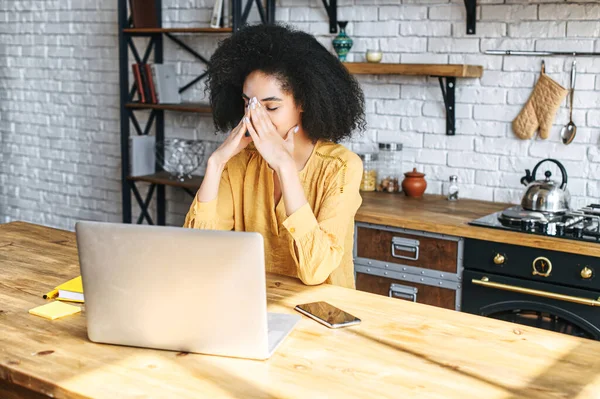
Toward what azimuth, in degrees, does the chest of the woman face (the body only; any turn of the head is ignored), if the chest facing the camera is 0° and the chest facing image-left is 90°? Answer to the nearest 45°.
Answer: approximately 45°

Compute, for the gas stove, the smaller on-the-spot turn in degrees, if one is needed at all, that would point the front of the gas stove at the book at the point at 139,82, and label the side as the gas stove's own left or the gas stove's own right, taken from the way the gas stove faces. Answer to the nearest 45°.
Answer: approximately 45° to the gas stove's own right

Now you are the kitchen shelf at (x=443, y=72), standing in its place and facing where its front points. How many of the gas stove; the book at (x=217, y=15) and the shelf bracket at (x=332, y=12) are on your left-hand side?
1

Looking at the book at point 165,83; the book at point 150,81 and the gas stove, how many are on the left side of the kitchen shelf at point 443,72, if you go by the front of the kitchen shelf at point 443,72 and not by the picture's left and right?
1

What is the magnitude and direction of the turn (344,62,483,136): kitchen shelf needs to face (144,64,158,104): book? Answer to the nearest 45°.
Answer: approximately 45° to its right

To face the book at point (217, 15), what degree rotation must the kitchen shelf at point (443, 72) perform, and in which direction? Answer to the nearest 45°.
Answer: approximately 45° to its right

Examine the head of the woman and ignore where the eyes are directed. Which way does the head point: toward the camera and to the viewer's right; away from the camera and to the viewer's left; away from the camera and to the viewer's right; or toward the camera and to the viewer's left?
toward the camera and to the viewer's left

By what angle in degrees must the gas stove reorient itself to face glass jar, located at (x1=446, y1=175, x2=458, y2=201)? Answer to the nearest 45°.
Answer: approximately 90° to its right

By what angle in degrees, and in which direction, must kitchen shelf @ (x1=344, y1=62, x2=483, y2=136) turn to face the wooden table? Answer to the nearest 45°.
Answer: approximately 45° to its left

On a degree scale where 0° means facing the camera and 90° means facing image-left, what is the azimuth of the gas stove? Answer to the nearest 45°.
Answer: approximately 45°
